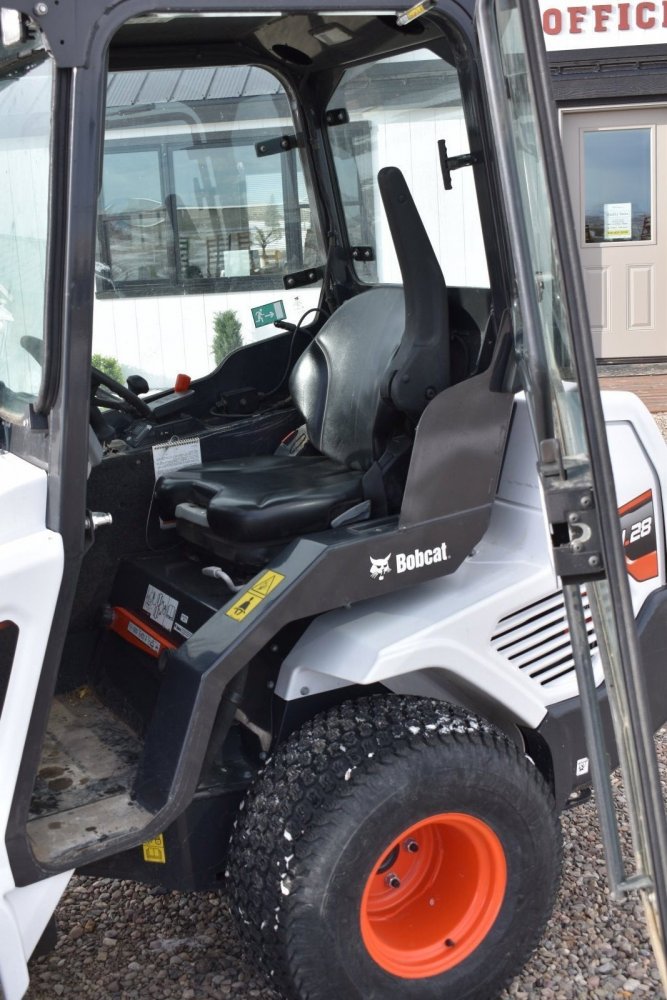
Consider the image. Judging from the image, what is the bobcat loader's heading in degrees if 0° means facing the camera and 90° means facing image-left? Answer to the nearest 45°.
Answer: approximately 45°

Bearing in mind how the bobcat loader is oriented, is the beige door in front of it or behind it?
behind
